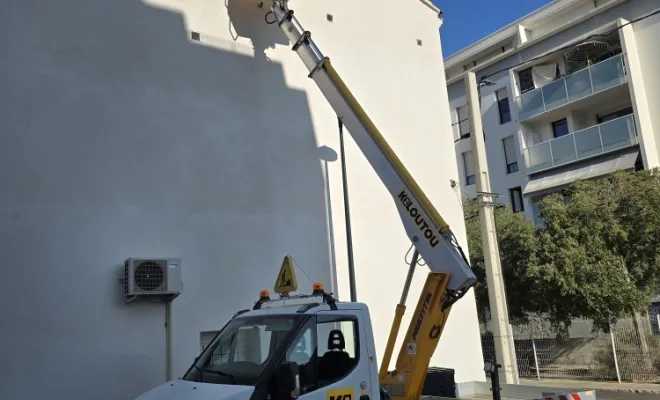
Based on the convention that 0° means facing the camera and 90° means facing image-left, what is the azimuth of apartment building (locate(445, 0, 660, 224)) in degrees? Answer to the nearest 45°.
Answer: approximately 45°

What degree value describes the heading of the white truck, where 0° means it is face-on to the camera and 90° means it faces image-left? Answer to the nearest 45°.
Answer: approximately 45°

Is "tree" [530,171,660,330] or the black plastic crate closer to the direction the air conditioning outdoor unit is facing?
the black plastic crate

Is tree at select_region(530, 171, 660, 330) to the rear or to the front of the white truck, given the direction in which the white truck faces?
to the rear

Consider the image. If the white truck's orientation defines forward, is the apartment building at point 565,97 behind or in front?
behind

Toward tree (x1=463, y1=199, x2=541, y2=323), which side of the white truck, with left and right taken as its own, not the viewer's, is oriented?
back

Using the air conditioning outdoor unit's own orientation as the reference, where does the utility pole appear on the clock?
The utility pole is roughly at 9 o'clock from the air conditioning outdoor unit.

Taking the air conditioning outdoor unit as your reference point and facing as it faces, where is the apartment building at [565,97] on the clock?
The apartment building is roughly at 8 o'clock from the air conditioning outdoor unit.

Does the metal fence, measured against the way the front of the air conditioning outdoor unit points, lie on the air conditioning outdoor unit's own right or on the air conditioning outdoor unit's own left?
on the air conditioning outdoor unit's own left

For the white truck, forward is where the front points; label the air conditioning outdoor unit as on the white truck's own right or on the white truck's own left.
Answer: on the white truck's own right
